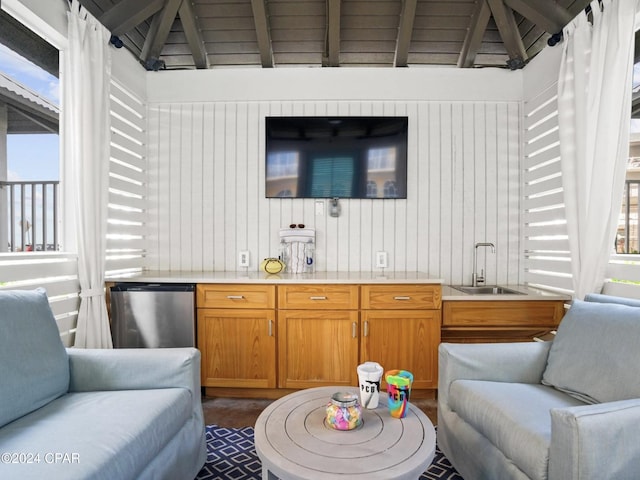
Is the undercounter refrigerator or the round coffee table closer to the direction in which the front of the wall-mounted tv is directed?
the round coffee table

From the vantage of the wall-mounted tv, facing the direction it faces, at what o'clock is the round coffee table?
The round coffee table is roughly at 12 o'clock from the wall-mounted tv.

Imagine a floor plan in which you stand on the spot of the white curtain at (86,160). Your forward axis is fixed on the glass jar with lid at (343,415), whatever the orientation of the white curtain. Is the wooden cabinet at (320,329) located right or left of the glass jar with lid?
left

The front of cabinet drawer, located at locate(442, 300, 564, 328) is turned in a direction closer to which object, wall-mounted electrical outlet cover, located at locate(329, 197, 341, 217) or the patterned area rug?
the patterned area rug

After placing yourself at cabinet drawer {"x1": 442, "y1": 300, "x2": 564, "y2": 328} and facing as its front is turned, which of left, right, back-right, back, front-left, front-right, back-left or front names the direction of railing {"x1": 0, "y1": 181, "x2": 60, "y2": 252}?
front-right

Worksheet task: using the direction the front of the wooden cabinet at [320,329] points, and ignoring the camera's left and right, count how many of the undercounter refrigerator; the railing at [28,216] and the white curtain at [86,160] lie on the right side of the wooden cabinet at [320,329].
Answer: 3

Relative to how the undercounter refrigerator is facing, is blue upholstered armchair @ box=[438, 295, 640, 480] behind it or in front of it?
in front

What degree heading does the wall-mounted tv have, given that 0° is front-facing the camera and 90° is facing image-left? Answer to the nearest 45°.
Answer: approximately 0°

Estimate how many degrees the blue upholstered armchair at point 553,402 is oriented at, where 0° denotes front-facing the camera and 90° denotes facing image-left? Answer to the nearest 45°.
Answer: approximately 45°

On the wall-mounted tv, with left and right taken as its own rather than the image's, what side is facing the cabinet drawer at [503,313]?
left
